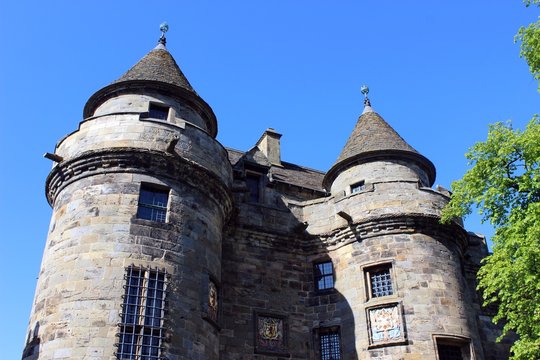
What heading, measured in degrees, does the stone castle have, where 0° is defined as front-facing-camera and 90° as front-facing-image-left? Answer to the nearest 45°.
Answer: approximately 315°

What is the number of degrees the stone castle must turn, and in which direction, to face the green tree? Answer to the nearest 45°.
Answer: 0° — it already faces it
